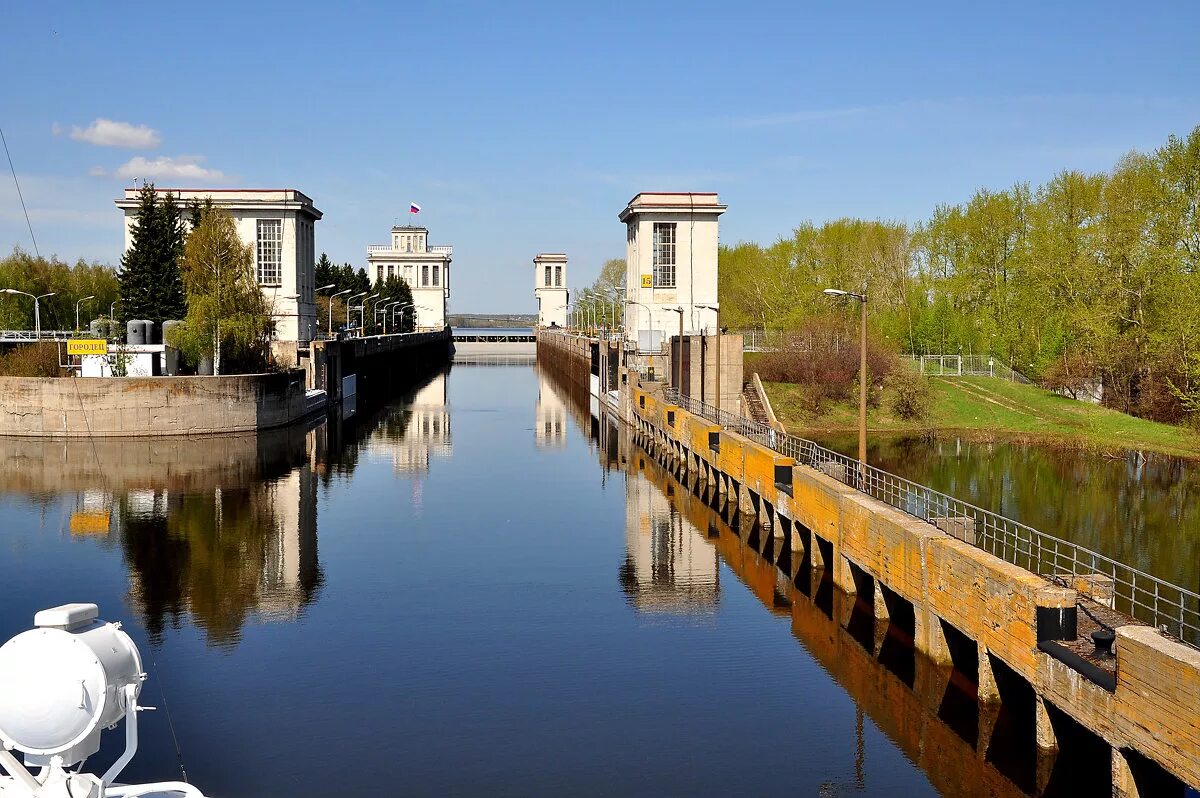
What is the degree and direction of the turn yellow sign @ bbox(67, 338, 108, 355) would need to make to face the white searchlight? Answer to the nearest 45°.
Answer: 0° — it already faces it

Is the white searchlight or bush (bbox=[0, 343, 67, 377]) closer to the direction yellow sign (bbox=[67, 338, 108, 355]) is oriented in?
the white searchlight

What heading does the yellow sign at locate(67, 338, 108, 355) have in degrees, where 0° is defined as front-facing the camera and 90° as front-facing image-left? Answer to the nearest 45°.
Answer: approximately 0°

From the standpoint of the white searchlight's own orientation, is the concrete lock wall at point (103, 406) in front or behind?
in front

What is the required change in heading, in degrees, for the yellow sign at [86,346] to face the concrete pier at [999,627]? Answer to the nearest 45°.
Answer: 0° — it already faces it

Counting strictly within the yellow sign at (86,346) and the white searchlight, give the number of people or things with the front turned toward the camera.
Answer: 1
